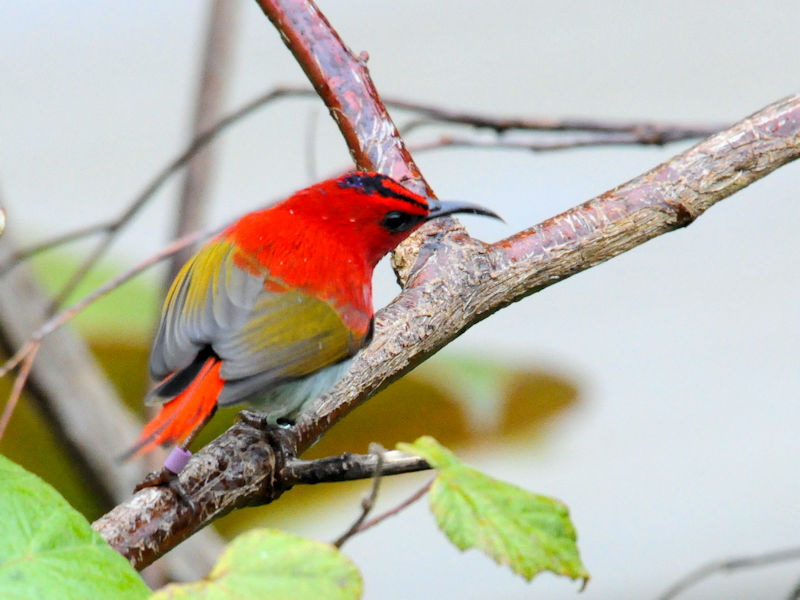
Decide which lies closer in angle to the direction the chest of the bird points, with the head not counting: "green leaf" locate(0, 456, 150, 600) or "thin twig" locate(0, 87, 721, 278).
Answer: the thin twig

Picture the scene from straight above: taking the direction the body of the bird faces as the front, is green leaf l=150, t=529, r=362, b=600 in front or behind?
behind

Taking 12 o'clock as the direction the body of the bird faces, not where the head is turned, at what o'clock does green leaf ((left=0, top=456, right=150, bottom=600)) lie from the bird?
The green leaf is roughly at 5 o'clock from the bird.

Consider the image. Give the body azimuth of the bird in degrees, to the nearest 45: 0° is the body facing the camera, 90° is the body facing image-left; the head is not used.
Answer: approximately 225°

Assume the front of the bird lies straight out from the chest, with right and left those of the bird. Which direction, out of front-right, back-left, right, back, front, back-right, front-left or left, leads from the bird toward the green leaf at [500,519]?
front-right

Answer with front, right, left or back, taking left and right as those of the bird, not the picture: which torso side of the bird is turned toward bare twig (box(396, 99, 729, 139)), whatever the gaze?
front
